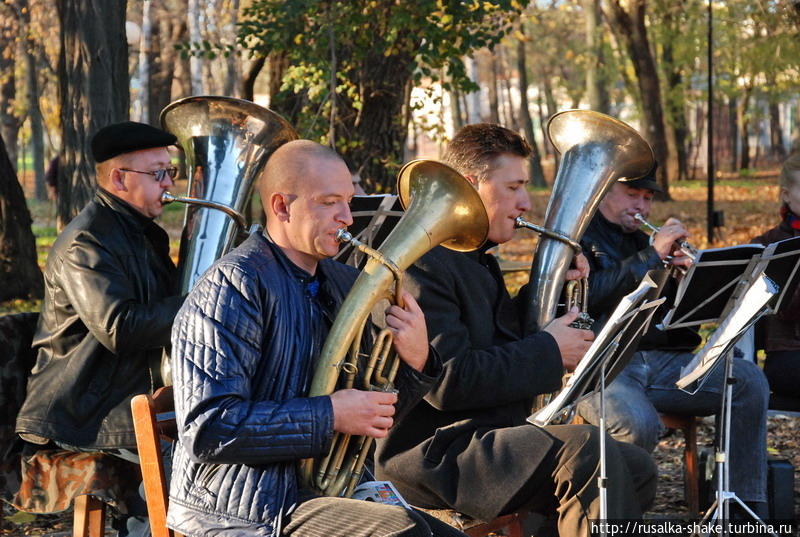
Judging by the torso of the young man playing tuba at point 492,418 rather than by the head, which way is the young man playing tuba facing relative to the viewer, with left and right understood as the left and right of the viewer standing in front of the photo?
facing to the right of the viewer

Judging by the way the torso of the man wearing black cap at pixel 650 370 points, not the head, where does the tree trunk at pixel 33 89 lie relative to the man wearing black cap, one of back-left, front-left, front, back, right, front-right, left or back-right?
back

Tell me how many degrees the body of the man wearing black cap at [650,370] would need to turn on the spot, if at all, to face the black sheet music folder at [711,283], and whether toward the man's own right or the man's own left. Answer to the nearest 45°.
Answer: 0° — they already face it

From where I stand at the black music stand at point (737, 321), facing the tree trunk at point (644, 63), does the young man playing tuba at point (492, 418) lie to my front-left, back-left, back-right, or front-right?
back-left

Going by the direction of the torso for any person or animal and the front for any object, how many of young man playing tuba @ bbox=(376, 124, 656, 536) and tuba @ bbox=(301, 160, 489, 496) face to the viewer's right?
2

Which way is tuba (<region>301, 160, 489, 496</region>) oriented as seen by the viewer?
to the viewer's right

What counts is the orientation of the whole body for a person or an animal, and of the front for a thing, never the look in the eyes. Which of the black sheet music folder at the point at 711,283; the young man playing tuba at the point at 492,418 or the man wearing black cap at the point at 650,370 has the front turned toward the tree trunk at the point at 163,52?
the black sheet music folder

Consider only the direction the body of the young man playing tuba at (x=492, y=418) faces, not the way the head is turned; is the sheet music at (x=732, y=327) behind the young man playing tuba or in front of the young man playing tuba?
in front

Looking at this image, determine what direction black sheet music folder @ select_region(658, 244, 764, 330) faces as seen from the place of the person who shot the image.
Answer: facing away from the viewer and to the left of the viewer

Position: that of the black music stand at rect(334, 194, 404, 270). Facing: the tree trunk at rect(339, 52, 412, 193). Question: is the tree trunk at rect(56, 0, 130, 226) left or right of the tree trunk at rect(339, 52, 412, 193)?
left

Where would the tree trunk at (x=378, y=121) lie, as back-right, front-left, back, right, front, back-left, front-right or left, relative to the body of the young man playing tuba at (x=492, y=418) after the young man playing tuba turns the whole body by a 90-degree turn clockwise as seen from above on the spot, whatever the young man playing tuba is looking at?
back

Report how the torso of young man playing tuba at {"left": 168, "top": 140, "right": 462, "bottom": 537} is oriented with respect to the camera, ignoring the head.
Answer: to the viewer's right

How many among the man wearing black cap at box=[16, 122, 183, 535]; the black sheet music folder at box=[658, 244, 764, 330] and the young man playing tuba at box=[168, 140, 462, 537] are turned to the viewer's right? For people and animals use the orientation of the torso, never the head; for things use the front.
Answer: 2
